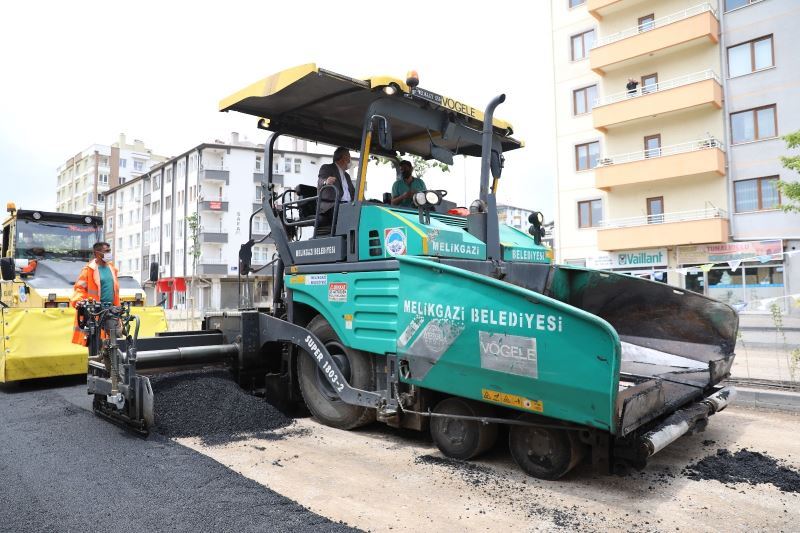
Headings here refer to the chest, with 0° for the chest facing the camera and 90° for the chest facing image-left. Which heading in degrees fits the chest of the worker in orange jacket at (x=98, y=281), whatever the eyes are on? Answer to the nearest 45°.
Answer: approximately 315°

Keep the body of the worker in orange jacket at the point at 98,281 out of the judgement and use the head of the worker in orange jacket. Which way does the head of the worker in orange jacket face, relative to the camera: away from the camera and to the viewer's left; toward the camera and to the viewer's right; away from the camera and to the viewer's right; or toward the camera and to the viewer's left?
toward the camera and to the viewer's right

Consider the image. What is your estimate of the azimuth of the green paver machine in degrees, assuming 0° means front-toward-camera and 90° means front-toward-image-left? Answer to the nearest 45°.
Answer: approximately 315°

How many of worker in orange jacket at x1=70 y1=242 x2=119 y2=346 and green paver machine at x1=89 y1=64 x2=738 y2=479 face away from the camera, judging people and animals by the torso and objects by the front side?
0

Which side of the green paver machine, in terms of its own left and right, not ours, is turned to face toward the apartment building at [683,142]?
left

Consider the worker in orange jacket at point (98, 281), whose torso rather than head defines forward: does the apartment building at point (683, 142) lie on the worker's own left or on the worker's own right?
on the worker's own left

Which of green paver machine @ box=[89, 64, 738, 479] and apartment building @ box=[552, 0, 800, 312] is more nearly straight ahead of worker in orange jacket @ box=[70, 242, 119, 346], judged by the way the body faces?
the green paver machine

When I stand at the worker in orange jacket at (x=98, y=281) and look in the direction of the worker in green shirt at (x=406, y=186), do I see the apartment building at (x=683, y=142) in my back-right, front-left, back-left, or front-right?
front-left

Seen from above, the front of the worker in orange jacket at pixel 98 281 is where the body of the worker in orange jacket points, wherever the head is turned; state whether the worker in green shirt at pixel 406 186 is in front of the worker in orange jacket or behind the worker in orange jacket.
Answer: in front
